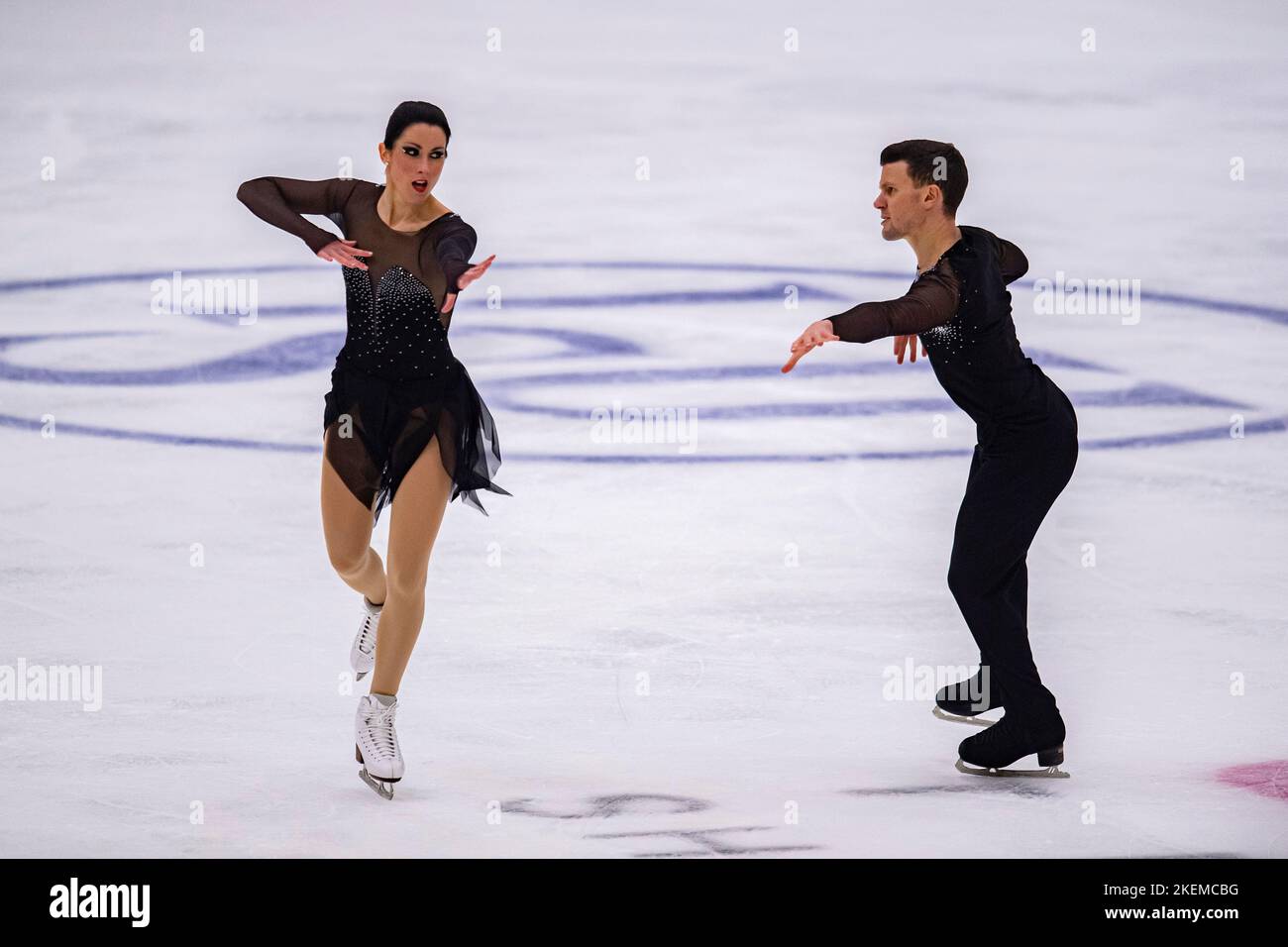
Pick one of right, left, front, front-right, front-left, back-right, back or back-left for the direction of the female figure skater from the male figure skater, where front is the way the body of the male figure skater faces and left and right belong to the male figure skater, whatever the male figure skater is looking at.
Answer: front

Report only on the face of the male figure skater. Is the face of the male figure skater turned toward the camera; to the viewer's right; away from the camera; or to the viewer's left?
to the viewer's left

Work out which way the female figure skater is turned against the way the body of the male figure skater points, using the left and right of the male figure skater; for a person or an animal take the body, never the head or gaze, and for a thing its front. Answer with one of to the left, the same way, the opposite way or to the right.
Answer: to the left

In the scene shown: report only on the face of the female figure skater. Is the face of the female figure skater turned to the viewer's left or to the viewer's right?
to the viewer's right

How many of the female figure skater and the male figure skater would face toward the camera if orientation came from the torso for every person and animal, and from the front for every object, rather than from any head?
1

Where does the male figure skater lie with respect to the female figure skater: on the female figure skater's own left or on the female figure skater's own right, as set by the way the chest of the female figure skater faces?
on the female figure skater's own left

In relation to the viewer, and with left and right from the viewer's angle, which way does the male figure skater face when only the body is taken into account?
facing to the left of the viewer

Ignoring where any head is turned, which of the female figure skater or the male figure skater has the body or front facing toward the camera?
the female figure skater

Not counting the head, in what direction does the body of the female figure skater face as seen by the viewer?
toward the camera
